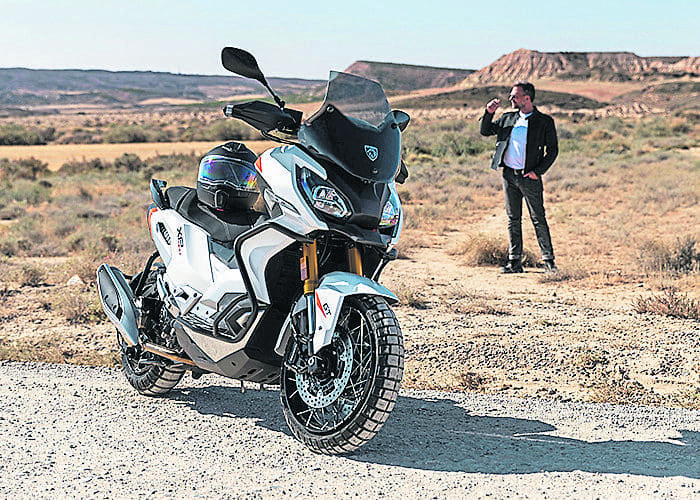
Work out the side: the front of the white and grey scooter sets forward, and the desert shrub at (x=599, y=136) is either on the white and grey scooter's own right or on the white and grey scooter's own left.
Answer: on the white and grey scooter's own left

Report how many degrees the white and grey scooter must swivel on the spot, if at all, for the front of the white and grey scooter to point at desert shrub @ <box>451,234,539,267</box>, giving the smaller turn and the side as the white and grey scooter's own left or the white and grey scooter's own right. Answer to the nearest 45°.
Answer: approximately 90° to the white and grey scooter's own left

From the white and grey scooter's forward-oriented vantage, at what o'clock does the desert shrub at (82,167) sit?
The desert shrub is roughly at 7 o'clock from the white and grey scooter.

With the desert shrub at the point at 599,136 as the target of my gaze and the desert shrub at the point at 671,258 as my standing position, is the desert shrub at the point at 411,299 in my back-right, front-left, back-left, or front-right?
back-left

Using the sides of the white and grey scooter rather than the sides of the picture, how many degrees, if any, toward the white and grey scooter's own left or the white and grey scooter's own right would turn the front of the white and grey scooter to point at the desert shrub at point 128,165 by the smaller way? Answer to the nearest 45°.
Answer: approximately 135° to the white and grey scooter's own left

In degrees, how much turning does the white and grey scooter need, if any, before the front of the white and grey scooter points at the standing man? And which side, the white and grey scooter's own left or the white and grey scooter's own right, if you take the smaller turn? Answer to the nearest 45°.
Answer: approximately 90° to the white and grey scooter's own left

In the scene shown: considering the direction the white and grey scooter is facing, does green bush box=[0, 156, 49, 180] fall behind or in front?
behind

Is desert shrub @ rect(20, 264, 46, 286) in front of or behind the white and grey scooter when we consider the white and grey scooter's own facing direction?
behind

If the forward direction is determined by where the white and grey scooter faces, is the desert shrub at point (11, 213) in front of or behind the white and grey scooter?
behind

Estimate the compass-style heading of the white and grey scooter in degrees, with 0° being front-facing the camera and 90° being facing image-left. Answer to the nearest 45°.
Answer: approximately 315°

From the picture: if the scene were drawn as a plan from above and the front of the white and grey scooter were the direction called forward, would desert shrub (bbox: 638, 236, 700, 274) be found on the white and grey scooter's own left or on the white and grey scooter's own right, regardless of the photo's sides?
on the white and grey scooter's own left

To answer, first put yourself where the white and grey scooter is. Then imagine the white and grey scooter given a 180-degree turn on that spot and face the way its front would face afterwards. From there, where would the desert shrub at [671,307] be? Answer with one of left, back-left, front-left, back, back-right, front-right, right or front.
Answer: right
